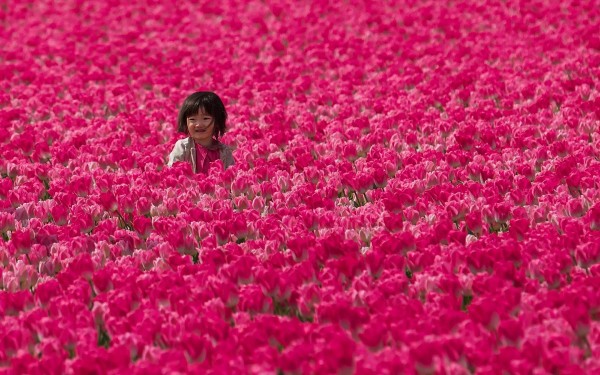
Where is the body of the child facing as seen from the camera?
toward the camera
